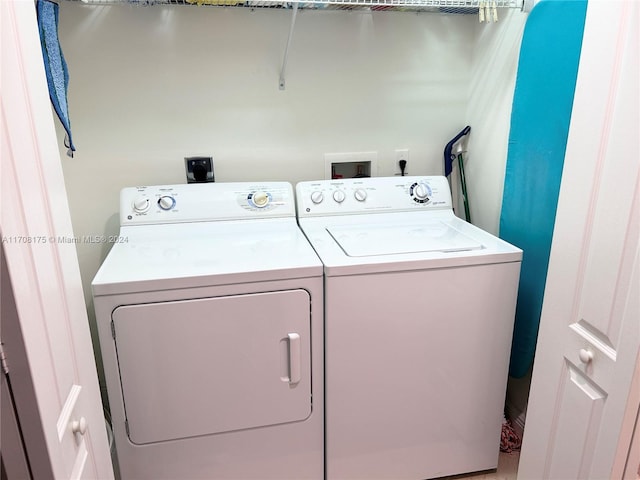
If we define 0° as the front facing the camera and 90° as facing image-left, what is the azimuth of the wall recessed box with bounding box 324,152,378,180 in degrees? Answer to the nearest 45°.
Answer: approximately 0°

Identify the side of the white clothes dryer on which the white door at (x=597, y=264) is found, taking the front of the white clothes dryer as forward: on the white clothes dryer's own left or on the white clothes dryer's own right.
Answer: on the white clothes dryer's own left

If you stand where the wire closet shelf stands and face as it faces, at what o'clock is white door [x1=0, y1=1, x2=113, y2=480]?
The white door is roughly at 1 o'clock from the wire closet shelf.

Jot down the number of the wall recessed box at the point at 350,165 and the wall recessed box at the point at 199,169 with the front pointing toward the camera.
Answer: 2

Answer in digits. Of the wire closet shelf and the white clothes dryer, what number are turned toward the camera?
2

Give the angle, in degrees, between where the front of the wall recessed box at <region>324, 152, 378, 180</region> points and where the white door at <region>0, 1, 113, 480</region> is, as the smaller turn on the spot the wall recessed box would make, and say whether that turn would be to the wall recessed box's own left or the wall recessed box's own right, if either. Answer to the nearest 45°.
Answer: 0° — it already faces it

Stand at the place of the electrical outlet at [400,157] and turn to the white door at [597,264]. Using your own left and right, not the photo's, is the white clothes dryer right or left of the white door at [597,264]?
right

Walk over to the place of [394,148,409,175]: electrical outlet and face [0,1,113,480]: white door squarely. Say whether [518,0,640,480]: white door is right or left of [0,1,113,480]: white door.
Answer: left

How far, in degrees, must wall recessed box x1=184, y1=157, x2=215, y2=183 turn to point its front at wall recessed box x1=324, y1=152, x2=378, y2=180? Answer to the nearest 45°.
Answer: approximately 90° to its left

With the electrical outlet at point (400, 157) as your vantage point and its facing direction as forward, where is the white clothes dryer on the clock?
The white clothes dryer is roughly at 1 o'clock from the electrical outlet.

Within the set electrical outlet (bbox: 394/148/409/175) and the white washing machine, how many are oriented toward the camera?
2
